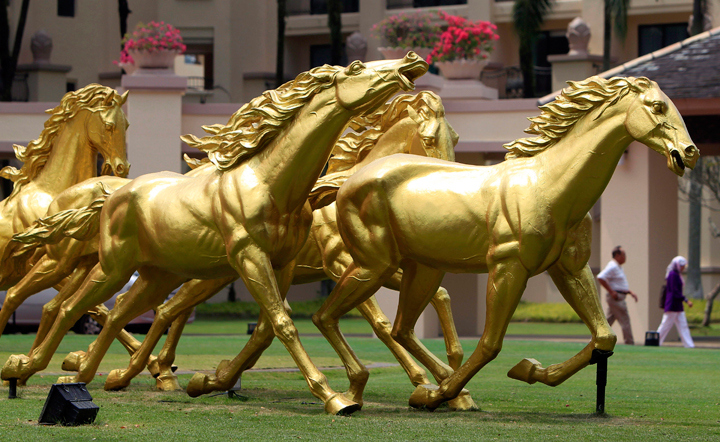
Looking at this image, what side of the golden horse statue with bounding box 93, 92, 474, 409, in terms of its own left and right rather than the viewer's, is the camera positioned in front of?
right

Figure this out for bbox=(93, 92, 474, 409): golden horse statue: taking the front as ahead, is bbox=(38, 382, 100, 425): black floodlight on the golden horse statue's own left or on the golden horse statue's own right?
on the golden horse statue's own right

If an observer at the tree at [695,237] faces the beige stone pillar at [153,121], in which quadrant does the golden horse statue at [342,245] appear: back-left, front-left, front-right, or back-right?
front-left

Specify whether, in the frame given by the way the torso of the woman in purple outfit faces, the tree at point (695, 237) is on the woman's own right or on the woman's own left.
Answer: on the woman's own left

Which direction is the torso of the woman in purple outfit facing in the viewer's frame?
to the viewer's right

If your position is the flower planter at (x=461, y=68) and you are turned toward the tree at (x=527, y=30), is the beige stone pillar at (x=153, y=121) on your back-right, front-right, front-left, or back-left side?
back-left
